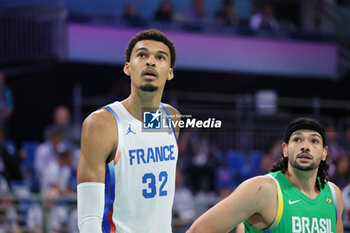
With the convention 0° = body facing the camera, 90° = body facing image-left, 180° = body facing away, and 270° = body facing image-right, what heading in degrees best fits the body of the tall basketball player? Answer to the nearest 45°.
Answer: approximately 315°
